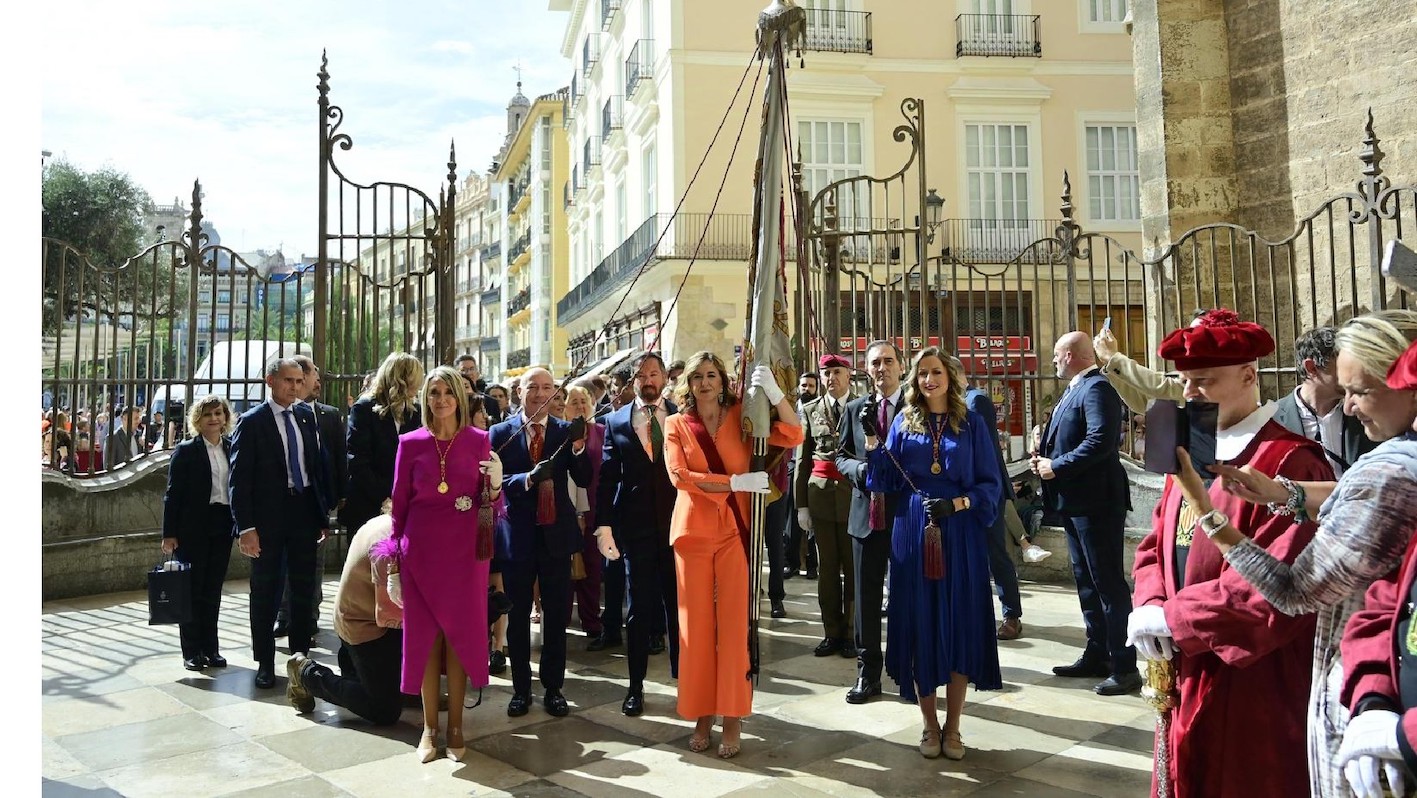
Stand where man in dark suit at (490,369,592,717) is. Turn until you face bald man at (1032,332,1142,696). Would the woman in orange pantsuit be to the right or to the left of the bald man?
right

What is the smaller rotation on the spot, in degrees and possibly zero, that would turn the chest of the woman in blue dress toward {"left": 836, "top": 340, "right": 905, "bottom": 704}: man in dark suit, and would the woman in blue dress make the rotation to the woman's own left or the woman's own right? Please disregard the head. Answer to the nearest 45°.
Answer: approximately 135° to the woman's own right

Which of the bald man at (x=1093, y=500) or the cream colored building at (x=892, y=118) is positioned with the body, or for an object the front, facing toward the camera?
the cream colored building

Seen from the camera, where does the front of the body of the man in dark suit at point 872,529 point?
toward the camera

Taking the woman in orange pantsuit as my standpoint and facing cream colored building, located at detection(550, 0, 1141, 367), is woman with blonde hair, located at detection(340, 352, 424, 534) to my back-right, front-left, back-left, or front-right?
front-left

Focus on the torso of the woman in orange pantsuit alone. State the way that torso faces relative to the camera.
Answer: toward the camera

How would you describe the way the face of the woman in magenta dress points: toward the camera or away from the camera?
toward the camera

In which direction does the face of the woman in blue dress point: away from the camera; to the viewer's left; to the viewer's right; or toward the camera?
toward the camera

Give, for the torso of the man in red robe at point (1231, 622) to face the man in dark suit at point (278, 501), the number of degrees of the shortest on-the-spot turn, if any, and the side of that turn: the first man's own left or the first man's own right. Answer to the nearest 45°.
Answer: approximately 45° to the first man's own right

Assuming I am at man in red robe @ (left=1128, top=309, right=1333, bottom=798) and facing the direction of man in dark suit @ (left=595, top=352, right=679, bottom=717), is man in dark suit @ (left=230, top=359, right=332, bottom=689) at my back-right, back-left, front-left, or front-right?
front-left

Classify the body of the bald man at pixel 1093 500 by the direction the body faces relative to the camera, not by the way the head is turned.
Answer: to the viewer's left

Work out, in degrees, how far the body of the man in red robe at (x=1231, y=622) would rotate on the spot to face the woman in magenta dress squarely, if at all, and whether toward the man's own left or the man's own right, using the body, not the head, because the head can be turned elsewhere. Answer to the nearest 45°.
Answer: approximately 45° to the man's own right

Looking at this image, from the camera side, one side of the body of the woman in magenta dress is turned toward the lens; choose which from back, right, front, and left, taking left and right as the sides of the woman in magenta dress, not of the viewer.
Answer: front

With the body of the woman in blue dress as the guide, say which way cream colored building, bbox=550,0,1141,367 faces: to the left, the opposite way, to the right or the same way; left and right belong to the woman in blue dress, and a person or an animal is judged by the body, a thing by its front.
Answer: the same way

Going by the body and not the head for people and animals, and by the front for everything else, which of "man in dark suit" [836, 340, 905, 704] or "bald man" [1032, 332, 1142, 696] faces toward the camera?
the man in dark suit

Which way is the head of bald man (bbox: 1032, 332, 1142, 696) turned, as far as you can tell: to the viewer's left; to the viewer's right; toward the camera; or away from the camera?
to the viewer's left

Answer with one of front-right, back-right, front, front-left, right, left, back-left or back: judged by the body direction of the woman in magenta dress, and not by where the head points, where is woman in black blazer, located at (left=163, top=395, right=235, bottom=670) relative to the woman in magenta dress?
back-right

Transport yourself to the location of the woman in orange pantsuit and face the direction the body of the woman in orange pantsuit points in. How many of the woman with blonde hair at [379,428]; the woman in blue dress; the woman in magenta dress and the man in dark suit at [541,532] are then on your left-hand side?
1

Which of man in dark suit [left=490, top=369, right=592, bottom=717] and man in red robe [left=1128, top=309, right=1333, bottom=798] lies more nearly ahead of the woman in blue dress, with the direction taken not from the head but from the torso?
the man in red robe
